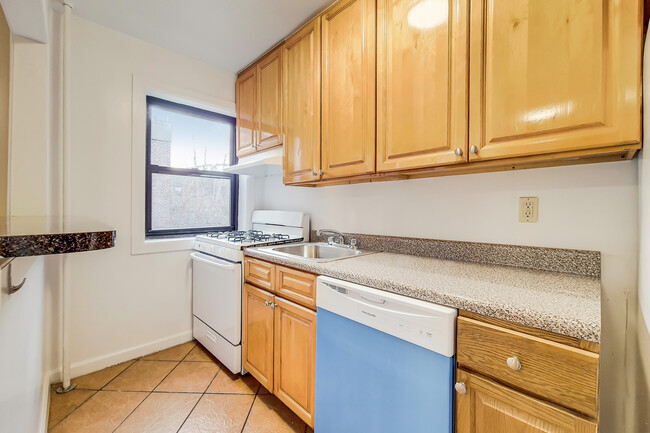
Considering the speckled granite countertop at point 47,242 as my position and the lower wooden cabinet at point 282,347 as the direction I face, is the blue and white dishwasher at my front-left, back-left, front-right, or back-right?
front-right

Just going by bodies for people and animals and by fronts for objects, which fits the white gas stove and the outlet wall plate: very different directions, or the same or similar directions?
same or similar directions

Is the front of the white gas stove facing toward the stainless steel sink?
no

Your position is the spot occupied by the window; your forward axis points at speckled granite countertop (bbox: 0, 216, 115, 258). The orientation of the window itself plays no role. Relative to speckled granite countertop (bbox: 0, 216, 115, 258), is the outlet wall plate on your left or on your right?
left

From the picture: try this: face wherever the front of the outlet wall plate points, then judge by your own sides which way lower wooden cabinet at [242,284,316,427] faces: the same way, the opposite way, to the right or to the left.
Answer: the same way

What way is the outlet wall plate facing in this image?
toward the camera

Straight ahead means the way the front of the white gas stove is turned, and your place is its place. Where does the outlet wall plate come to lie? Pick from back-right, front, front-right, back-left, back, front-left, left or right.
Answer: left

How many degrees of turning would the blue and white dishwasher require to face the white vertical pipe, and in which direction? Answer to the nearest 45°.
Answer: approximately 45° to its right

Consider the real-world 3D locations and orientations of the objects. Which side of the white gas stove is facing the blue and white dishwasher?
left

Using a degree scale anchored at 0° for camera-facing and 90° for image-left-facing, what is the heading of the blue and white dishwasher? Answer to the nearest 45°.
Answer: approximately 45°

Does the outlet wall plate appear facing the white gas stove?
no

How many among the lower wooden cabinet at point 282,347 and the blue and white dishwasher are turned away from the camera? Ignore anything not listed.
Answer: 0

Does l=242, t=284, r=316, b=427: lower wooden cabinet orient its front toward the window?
no

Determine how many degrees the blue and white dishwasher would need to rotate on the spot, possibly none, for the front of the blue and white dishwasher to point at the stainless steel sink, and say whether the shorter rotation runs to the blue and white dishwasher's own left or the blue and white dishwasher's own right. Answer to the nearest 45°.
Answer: approximately 90° to the blue and white dishwasher's own right

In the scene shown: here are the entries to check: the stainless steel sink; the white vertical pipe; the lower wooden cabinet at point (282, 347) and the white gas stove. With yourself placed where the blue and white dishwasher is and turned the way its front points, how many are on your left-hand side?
0

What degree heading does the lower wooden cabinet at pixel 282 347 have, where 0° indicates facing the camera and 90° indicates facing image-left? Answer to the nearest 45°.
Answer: approximately 45°
